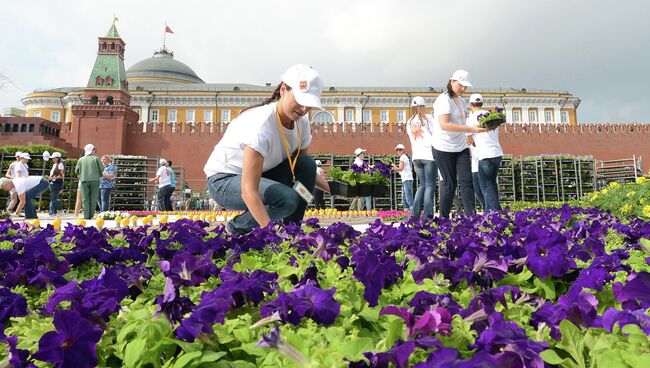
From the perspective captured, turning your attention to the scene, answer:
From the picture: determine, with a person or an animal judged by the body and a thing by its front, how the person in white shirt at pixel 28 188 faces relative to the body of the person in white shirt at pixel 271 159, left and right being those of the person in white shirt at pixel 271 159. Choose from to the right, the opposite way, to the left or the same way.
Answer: to the right

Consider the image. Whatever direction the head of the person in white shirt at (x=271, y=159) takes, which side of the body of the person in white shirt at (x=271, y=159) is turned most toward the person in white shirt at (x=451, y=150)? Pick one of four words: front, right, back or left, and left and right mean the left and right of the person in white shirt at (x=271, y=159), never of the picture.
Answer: left

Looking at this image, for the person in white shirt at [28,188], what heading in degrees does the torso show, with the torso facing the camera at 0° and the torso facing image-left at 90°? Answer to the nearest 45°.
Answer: approximately 90°
